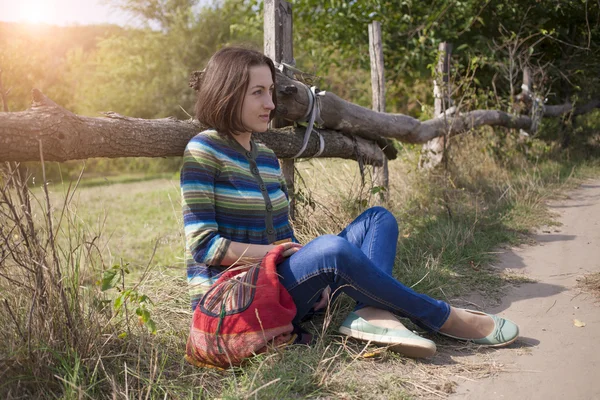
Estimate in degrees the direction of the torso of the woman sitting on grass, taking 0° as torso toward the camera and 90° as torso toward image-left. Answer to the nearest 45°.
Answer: approximately 315°

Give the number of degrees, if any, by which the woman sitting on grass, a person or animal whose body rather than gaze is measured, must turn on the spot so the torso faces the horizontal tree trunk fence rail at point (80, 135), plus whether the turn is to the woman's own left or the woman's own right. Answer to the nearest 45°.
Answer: approximately 135° to the woman's own right

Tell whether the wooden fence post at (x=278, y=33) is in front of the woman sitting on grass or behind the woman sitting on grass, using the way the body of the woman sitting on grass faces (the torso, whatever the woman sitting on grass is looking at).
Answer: behind

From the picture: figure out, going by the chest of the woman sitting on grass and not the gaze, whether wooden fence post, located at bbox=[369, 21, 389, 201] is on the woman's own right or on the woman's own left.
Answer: on the woman's own left

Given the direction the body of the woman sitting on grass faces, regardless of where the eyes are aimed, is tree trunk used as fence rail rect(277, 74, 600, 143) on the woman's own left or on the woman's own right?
on the woman's own left
